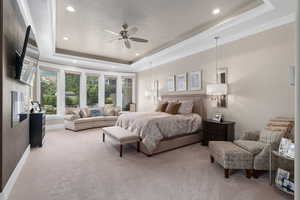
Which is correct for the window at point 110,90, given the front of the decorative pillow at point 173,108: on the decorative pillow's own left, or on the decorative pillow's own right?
on the decorative pillow's own right

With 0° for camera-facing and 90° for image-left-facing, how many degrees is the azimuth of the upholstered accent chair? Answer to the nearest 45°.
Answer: approximately 45°

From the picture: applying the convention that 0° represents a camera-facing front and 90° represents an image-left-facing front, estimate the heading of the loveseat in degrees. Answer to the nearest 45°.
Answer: approximately 315°

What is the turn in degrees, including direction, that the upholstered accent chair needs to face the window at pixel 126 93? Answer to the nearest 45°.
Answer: approximately 90° to its right

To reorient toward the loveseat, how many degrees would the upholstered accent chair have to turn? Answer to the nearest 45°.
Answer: approximately 45° to its right

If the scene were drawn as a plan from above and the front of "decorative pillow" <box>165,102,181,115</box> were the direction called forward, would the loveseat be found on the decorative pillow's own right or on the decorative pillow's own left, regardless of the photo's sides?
on the decorative pillow's own right

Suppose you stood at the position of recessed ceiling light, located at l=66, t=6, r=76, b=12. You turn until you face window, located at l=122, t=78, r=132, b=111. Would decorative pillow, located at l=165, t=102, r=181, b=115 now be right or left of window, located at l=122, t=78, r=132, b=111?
right

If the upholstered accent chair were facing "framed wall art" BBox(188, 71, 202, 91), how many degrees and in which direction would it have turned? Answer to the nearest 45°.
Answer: approximately 90° to its right

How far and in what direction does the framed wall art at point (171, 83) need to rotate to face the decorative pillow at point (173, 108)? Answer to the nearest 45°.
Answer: approximately 45° to its left

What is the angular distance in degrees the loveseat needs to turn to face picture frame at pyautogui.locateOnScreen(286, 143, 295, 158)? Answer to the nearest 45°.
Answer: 0° — it already faces it
